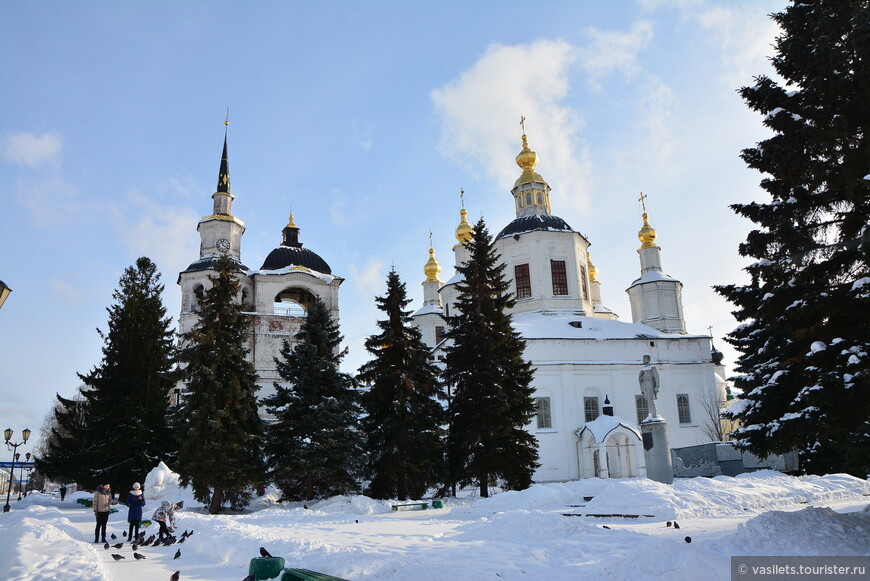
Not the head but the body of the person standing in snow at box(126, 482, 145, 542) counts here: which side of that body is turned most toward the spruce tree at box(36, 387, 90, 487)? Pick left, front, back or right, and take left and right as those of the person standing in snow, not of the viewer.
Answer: back

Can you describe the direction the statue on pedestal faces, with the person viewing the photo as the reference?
facing the viewer and to the left of the viewer

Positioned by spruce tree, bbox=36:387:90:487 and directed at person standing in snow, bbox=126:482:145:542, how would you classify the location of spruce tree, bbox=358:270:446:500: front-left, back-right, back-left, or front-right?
front-left

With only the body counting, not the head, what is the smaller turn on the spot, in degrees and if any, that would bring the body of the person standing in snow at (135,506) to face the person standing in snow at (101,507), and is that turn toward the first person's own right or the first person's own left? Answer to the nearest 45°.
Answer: approximately 45° to the first person's own right

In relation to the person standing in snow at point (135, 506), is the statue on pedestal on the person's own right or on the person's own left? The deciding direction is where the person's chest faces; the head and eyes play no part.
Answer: on the person's own left

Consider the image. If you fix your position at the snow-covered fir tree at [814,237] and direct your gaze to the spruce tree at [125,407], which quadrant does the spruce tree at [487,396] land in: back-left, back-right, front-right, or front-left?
front-right

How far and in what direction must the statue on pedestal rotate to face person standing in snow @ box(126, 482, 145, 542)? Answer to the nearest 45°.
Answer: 0° — it already faces them

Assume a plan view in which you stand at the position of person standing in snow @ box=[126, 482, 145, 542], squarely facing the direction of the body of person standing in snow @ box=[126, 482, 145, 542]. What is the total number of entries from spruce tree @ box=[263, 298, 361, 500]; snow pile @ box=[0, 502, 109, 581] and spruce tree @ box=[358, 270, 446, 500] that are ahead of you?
1

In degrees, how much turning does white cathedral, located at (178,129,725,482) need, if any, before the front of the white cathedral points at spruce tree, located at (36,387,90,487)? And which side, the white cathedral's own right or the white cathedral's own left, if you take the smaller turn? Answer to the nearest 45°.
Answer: approximately 45° to the white cathedral's own right

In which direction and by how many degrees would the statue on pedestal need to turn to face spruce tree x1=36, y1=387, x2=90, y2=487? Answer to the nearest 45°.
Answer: approximately 45° to its right

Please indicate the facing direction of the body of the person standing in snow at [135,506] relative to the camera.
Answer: toward the camera

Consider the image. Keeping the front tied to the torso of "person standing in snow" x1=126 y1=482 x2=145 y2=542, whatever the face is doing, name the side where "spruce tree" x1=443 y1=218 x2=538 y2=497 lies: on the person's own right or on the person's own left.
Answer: on the person's own left
